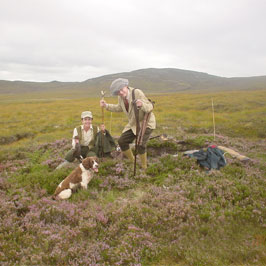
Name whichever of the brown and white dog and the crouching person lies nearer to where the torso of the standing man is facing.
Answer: the brown and white dog

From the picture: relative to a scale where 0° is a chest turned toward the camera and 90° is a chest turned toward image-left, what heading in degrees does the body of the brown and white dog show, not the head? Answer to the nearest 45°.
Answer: approximately 270°

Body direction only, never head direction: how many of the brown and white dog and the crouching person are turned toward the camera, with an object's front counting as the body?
1

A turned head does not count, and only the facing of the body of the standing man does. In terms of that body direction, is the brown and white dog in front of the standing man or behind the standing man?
in front

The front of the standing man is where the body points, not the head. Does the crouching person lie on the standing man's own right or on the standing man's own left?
on the standing man's own right

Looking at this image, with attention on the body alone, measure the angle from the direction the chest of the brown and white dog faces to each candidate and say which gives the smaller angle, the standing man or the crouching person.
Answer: the standing man

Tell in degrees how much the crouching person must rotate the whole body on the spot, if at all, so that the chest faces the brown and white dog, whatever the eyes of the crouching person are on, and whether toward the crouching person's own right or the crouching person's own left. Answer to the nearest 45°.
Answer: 0° — they already face it

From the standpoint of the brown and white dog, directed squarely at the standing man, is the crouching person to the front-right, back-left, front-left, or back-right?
front-left

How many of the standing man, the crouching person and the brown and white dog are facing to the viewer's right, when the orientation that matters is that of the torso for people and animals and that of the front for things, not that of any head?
1

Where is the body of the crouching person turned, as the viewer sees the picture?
toward the camera

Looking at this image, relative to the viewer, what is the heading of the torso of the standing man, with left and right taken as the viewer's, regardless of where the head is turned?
facing the viewer and to the left of the viewer

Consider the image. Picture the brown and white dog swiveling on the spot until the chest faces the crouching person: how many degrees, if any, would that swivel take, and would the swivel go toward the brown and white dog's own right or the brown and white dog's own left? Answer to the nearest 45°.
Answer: approximately 90° to the brown and white dog's own left
